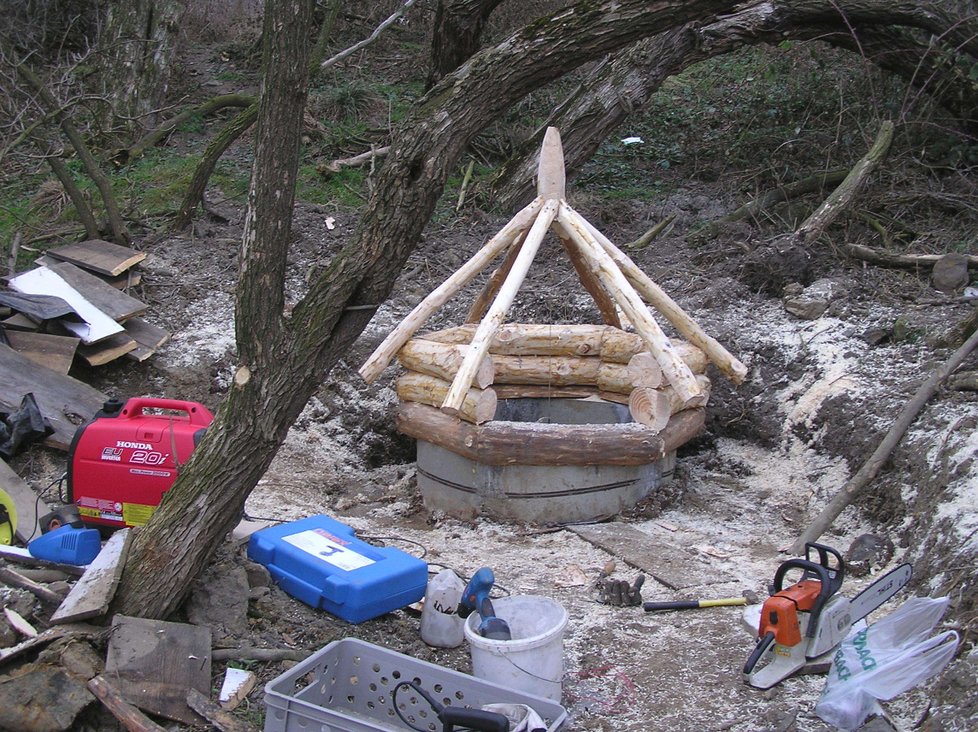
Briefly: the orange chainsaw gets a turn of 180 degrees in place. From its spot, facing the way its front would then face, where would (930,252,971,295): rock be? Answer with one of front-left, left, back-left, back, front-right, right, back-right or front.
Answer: back-right

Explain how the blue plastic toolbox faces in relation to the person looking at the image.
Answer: facing the viewer and to the left of the viewer

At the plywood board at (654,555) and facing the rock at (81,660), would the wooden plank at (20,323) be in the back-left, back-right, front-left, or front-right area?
front-right

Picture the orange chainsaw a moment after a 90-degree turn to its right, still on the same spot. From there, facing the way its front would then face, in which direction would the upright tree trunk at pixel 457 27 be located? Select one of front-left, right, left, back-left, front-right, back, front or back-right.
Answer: back

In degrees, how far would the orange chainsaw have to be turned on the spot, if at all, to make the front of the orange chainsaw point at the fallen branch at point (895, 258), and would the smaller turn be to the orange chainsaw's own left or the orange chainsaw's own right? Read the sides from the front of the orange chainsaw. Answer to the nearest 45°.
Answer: approximately 45° to the orange chainsaw's own left

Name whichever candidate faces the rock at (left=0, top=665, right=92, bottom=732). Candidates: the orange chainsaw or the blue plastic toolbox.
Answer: the blue plastic toolbox

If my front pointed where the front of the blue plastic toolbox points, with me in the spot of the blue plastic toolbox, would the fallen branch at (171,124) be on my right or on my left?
on my right

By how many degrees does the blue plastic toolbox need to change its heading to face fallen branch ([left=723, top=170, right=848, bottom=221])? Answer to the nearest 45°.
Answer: approximately 180°

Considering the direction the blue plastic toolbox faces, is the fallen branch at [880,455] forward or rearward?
rearward

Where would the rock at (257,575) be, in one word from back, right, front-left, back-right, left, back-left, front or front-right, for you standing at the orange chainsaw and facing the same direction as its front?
back-left

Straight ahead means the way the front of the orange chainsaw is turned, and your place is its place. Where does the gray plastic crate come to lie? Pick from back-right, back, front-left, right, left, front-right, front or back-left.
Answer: back

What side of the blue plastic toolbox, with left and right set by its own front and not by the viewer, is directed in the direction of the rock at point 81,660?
front

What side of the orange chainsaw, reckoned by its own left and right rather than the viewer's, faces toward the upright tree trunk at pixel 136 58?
left

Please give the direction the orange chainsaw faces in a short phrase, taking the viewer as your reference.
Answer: facing away from the viewer and to the right of the viewer

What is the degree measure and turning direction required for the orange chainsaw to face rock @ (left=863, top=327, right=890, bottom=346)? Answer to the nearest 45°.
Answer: approximately 45° to its left

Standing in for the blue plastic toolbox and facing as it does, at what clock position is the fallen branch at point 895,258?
The fallen branch is roughly at 6 o'clock from the blue plastic toolbox.

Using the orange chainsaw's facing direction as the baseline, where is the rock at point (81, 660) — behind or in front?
behind

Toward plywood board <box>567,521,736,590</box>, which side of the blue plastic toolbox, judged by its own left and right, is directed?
back

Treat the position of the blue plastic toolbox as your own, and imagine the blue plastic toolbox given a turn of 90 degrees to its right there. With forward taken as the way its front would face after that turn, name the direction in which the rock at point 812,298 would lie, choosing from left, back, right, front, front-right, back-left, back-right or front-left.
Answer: right

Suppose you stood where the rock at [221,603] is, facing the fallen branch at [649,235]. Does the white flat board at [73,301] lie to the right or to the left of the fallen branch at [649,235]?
left

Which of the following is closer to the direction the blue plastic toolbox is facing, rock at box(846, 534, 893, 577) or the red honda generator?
the red honda generator
